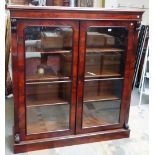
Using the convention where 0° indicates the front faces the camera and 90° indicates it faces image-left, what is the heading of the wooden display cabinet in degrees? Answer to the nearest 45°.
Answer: approximately 0°
